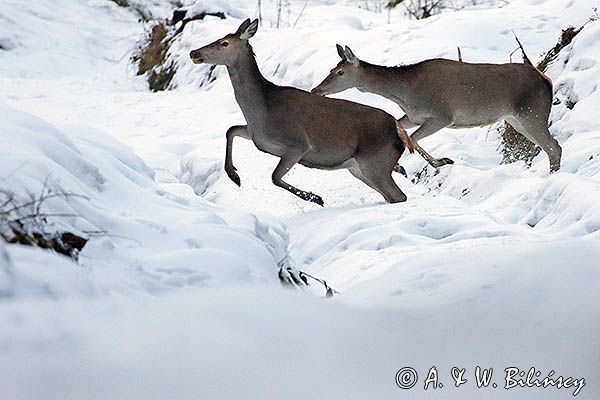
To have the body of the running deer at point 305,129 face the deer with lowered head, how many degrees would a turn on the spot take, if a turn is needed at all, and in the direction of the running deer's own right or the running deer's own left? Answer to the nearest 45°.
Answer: approximately 135° to the running deer's own right

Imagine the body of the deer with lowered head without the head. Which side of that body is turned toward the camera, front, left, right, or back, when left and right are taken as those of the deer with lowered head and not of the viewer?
left

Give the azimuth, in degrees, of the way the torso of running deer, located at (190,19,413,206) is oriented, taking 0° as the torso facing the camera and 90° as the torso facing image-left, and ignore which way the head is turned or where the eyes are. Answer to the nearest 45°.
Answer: approximately 90°

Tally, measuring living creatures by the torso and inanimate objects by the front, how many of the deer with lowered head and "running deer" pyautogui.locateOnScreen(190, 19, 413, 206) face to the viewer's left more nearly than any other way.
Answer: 2

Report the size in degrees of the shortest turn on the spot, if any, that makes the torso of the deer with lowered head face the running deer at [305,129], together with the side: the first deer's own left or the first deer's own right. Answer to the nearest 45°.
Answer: approximately 45° to the first deer's own left
